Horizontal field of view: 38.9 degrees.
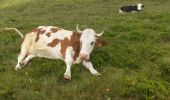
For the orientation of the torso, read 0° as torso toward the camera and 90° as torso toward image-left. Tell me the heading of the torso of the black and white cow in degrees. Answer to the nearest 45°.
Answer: approximately 270°

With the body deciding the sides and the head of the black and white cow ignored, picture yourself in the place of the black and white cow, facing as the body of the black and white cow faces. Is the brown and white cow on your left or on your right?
on your right

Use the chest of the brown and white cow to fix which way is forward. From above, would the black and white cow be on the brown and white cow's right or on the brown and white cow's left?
on the brown and white cow's left

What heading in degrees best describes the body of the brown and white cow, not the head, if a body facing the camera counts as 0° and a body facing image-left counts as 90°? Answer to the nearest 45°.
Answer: approximately 315°
